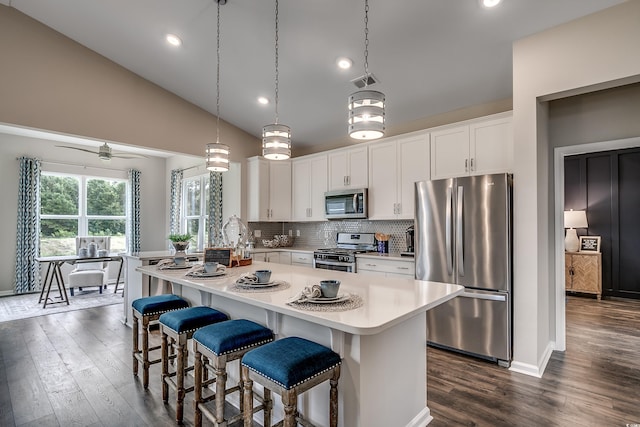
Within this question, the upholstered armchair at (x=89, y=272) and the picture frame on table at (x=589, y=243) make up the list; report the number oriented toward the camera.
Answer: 2

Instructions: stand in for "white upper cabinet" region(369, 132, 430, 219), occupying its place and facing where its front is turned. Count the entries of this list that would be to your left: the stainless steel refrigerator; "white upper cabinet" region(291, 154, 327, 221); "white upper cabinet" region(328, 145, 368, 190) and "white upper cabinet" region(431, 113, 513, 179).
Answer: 2

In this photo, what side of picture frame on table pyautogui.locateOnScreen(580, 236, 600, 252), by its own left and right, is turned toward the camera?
front

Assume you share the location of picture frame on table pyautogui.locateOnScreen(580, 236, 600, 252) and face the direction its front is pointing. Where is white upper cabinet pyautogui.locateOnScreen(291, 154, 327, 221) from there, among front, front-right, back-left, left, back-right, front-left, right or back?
front-right

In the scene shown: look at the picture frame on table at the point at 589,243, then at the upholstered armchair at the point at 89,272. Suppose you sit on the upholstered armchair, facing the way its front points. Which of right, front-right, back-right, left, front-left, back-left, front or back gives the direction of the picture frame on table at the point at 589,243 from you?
front-left

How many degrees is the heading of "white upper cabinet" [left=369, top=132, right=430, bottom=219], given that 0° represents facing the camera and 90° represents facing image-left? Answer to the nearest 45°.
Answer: approximately 45°

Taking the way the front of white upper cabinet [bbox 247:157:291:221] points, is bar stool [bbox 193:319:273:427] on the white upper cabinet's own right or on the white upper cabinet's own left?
on the white upper cabinet's own right

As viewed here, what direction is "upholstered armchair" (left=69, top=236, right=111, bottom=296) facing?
toward the camera

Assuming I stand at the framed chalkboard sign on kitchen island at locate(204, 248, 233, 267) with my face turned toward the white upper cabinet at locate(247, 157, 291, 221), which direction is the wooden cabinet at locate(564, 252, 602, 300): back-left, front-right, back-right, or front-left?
front-right

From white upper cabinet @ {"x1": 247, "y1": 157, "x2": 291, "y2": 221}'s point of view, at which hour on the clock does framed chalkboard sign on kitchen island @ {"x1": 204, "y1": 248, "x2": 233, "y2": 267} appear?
The framed chalkboard sign on kitchen island is roughly at 2 o'clock from the white upper cabinet.

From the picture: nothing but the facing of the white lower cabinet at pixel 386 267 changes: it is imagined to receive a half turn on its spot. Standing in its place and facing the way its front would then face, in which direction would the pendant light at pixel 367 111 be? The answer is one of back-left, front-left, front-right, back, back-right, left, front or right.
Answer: back-right

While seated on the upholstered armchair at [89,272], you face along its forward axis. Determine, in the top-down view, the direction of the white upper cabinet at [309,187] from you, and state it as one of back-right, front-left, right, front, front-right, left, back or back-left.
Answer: front-left

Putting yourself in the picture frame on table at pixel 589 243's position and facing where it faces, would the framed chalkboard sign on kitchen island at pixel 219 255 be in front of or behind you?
in front

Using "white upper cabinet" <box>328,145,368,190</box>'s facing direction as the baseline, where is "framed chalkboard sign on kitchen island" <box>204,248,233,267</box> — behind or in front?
in front

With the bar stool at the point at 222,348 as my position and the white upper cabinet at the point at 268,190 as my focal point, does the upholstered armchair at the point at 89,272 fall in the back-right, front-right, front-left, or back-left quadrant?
front-left
